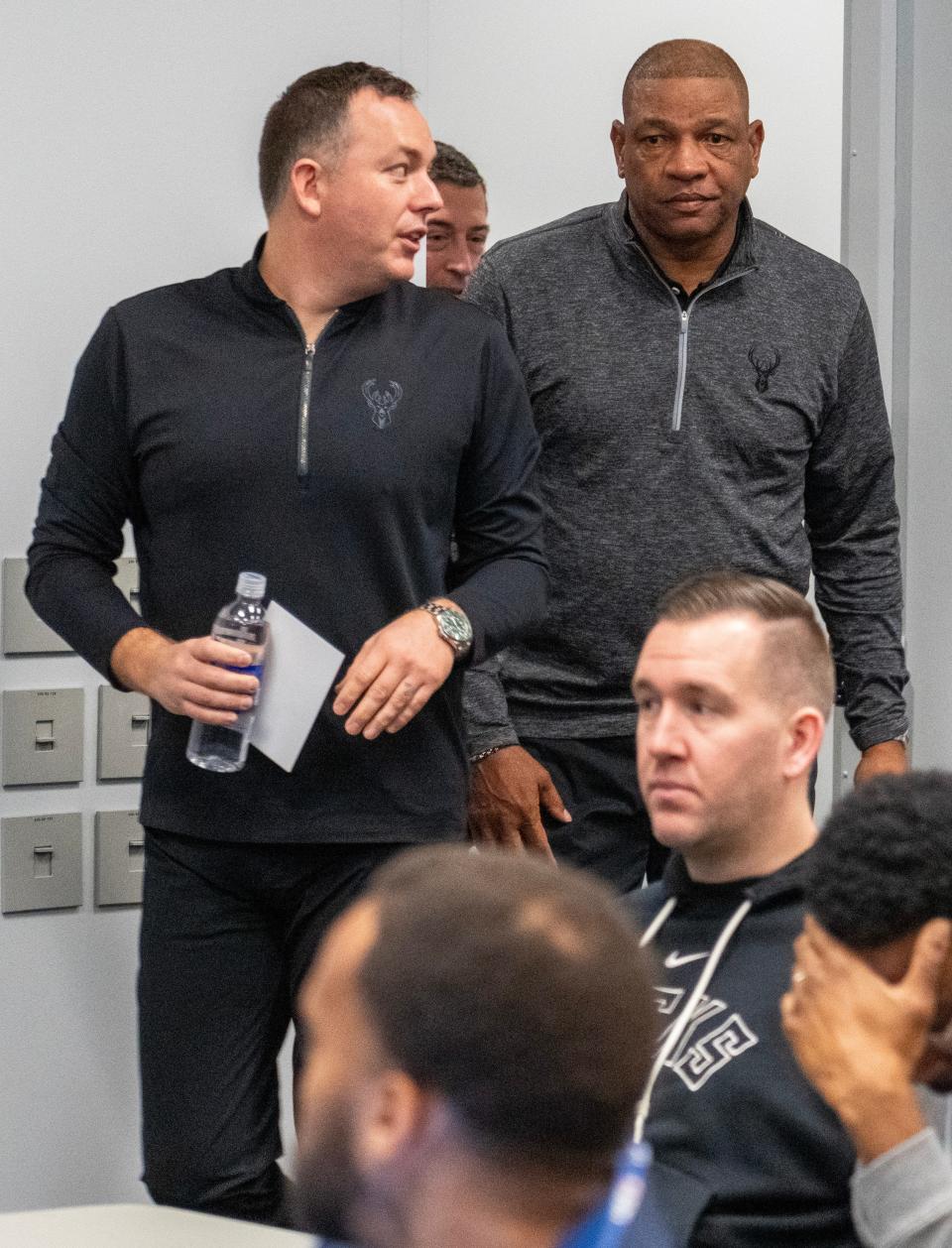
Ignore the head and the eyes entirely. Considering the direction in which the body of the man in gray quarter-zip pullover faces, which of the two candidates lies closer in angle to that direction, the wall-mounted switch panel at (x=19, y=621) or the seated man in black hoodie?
the seated man in black hoodie

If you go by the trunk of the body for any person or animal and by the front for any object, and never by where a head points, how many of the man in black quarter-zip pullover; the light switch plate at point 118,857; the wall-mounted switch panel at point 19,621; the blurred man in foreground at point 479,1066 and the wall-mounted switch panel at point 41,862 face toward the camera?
4

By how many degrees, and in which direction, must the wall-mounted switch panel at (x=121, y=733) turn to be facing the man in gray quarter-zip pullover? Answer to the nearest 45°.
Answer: approximately 45° to its left

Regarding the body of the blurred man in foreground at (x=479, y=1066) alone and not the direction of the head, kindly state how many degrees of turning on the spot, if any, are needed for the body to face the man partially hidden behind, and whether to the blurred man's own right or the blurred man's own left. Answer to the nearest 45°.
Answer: approximately 45° to the blurred man's own right

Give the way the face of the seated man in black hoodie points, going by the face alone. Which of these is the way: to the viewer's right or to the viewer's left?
to the viewer's left

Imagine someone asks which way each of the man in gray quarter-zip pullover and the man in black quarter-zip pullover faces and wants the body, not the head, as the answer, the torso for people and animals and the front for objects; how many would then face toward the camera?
2

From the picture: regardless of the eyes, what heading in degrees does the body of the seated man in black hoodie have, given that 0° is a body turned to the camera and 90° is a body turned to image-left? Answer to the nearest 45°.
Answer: approximately 45°

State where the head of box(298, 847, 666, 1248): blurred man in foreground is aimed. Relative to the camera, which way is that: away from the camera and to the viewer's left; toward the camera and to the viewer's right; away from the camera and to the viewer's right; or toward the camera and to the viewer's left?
away from the camera and to the viewer's left
